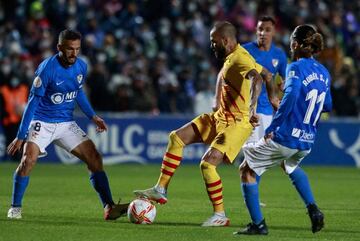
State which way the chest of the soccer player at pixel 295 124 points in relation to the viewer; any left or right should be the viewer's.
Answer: facing away from the viewer and to the left of the viewer

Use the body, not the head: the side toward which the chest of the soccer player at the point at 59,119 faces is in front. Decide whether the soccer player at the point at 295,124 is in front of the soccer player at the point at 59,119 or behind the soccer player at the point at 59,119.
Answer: in front

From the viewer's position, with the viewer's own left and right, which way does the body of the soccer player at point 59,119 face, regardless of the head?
facing the viewer and to the right of the viewer

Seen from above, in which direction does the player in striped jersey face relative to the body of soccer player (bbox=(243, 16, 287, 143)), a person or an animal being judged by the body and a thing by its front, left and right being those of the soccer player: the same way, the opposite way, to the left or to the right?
to the right

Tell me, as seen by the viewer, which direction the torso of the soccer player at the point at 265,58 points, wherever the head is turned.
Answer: toward the camera

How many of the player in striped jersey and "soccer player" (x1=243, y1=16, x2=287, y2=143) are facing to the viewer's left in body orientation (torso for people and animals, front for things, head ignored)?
1

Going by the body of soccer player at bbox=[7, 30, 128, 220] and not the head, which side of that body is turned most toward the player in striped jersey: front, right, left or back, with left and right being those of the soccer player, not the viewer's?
front

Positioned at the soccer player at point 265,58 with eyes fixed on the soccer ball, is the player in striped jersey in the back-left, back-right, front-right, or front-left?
front-left

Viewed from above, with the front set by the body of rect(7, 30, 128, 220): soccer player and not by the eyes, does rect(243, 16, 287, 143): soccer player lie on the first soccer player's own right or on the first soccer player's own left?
on the first soccer player's own left

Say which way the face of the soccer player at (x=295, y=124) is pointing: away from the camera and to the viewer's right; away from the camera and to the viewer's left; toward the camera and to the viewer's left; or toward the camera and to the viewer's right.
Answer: away from the camera and to the viewer's left

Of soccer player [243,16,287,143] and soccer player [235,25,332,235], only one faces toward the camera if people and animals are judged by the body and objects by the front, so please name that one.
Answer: soccer player [243,16,287,143]

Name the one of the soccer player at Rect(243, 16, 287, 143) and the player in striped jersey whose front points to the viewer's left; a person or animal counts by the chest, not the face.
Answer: the player in striped jersey

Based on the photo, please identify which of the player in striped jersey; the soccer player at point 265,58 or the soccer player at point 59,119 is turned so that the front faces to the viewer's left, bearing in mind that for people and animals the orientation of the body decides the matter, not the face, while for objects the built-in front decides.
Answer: the player in striped jersey

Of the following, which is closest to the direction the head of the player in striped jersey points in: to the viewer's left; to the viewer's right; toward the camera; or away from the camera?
to the viewer's left

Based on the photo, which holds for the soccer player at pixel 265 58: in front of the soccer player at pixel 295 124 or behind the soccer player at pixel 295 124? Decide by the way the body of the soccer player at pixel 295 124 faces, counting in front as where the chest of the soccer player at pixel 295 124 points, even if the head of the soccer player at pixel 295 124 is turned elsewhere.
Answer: in front

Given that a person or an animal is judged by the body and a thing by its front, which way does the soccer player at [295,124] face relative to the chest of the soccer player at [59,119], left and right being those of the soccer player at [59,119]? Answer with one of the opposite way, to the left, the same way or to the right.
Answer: the opposite way

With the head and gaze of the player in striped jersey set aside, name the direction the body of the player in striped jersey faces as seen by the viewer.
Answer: to the viewer's left
